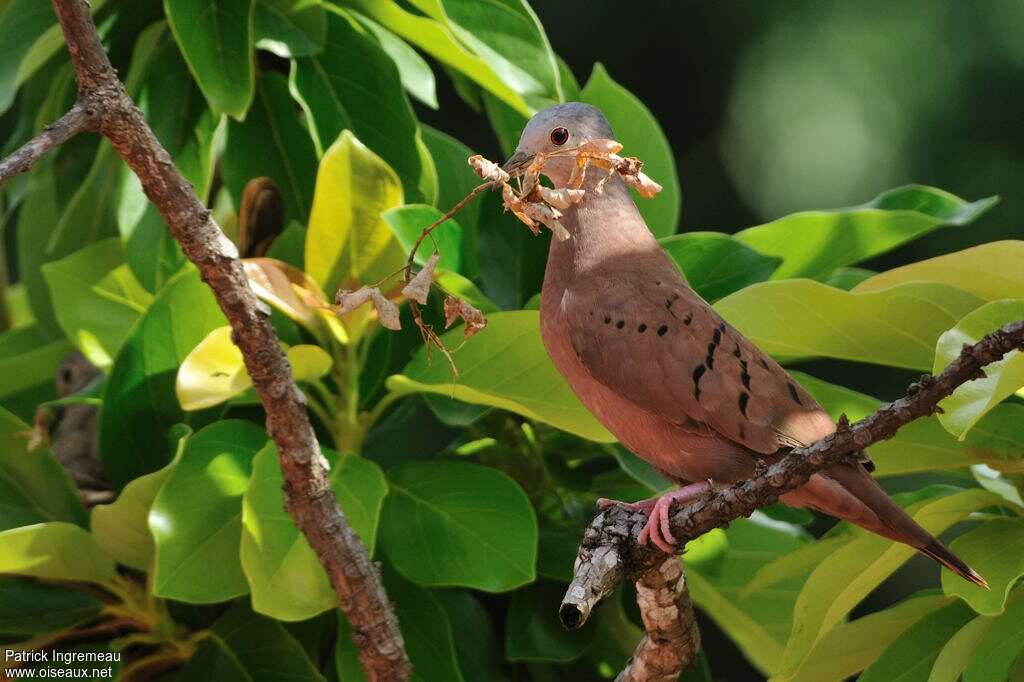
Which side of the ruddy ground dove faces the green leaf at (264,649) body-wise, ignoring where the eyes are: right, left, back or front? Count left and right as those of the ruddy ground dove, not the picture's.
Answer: front

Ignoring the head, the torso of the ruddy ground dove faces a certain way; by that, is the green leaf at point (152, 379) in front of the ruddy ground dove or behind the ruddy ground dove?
in front

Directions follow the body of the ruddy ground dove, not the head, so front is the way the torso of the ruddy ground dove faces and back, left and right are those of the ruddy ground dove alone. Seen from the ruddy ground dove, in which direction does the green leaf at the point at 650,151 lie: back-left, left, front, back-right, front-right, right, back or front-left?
right

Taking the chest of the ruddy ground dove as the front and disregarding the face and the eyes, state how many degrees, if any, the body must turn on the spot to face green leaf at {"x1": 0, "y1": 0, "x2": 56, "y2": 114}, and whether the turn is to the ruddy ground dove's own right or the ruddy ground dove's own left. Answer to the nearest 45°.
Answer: approximately 45° to the ruddy ground dove's own right

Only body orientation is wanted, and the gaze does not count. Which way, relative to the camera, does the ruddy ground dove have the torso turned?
to the viewer's left

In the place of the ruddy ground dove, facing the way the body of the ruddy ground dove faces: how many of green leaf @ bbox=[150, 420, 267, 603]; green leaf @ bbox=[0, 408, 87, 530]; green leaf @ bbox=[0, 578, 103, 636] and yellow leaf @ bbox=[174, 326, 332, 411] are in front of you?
4

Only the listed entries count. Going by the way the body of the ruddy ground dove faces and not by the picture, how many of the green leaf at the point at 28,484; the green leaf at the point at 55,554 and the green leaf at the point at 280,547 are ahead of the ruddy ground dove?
3

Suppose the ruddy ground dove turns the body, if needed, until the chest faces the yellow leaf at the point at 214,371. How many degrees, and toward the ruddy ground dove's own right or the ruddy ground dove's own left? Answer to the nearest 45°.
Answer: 0° — it already faces it

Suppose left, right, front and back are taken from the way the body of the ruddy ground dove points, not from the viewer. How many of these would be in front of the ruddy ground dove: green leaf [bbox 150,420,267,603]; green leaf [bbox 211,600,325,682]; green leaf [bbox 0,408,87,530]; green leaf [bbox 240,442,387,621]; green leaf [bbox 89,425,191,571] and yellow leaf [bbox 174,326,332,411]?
6

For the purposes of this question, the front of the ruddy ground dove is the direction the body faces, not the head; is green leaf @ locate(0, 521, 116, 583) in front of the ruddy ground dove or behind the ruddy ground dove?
in front
